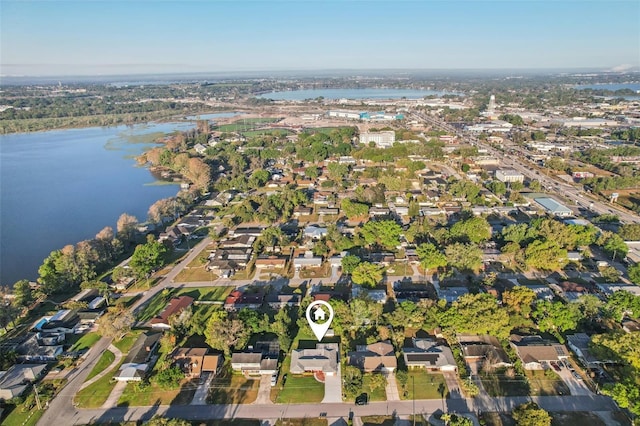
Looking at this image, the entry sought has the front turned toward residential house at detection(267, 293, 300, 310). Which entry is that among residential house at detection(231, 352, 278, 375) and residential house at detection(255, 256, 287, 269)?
residential house at detection(255, 256, 287, 269)

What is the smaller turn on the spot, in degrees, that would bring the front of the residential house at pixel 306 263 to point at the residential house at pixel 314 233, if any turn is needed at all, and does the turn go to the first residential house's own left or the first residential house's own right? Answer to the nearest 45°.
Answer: approximately 180°

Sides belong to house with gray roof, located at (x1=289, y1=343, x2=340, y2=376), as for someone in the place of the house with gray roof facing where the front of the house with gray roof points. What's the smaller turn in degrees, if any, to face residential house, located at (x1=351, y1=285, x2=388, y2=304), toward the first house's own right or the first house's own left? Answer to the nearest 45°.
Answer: approximately 135° to the first house's own left

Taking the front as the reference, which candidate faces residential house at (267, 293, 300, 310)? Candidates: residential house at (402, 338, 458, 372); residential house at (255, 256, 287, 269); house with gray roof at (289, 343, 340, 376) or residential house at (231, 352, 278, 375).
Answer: residential house at (255, 256, 287, 269)

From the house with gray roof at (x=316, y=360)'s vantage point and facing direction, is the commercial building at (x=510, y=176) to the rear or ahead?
to the rear

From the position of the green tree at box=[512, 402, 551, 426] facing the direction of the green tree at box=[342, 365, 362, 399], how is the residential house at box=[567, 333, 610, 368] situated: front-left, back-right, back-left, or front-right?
back-right

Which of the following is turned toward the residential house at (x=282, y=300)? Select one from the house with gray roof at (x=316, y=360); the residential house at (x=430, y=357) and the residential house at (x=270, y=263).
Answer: the residential house at (x=270, y=263)

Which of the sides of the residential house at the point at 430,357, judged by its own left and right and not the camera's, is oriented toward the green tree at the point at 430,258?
back

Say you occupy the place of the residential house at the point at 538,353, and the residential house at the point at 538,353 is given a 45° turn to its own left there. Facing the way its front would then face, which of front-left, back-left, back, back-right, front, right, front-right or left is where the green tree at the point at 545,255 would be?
back-left

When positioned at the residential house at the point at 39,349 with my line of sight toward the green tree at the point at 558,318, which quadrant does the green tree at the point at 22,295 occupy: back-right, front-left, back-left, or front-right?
back-left

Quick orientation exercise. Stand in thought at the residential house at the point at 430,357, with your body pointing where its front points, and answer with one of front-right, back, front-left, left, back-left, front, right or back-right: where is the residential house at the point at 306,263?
back-right
